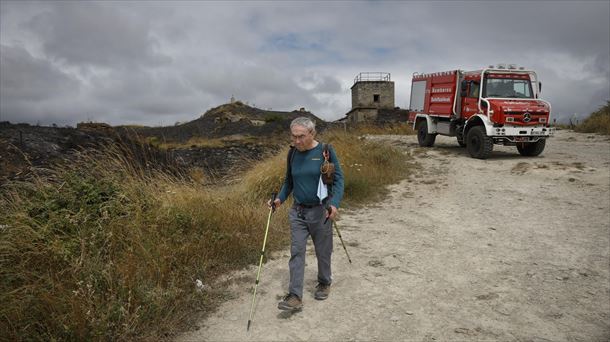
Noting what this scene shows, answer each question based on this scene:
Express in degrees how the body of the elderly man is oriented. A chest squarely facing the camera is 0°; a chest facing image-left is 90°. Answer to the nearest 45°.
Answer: approximately 45°

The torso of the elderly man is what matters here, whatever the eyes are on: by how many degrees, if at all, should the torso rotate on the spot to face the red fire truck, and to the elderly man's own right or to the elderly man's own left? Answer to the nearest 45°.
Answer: approximately 180°

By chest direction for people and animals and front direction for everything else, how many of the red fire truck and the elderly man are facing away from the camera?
0

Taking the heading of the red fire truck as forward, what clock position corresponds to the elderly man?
The elderly man is roughly at 2 o'clock from the red fire truck.

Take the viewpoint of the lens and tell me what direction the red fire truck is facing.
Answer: facing the viewer and to the right of the viewer

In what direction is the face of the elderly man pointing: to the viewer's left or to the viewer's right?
to the viewer's left
